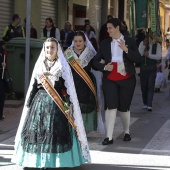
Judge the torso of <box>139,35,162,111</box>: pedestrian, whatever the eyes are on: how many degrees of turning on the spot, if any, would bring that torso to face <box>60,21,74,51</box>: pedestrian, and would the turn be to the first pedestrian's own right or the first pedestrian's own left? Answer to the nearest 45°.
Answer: approximately 135° to the first pedestrian's own right

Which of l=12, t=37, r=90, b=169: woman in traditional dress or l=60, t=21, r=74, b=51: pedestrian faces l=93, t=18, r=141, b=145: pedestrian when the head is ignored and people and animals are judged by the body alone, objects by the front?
l=60, t=21, r=74, b=51: pedestrian

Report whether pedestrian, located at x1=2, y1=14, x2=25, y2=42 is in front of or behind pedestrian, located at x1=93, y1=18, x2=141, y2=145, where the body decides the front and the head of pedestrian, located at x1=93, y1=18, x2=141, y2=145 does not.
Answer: behind

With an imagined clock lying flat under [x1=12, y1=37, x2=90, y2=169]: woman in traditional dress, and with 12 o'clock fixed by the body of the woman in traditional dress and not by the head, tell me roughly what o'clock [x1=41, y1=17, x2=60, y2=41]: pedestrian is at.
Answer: The pedestrian is roughly at 6 o'clock from the woman in traditional dress.

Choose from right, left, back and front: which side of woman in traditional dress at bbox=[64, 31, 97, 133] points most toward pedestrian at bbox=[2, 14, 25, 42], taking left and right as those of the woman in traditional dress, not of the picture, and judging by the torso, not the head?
back

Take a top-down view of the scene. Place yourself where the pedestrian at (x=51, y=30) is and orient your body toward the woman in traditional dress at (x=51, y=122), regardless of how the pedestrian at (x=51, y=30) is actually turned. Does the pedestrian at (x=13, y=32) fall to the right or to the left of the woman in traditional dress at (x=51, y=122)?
right

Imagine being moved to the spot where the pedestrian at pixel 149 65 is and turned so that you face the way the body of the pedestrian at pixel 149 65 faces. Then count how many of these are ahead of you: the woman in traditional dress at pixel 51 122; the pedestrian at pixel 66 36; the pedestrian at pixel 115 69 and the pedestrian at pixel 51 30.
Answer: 2

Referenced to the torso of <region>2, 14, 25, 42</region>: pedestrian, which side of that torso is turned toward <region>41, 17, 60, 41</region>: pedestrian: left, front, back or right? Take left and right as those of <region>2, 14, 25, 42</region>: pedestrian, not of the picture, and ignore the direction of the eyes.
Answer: left
